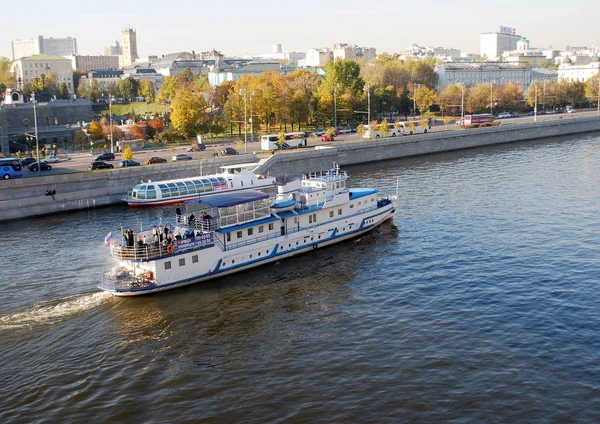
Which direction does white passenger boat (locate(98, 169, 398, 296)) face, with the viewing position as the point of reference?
facing away from the viewer and to the right of the viewer
